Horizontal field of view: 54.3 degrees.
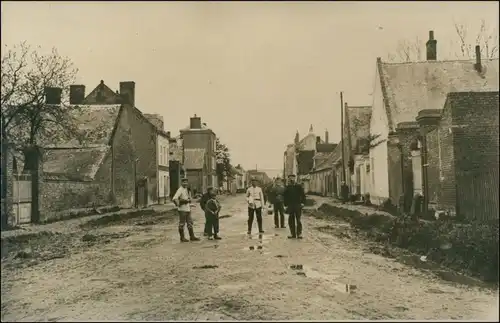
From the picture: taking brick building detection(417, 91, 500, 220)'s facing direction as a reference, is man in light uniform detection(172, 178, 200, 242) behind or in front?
in front

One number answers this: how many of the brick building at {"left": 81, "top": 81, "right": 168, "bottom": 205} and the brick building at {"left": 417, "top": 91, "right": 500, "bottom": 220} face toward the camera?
0

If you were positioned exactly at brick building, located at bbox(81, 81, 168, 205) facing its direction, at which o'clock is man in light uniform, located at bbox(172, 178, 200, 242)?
The man in light uniform is roughly at 3 o'clock from the brick building.

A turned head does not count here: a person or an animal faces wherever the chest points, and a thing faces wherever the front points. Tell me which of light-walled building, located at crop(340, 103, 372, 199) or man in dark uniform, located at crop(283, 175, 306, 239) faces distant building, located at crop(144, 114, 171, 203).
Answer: the light-walled building

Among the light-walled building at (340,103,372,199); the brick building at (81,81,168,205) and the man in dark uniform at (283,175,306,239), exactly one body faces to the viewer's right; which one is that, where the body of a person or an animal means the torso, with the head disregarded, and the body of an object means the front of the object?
the brick building at (81,81,168,205)

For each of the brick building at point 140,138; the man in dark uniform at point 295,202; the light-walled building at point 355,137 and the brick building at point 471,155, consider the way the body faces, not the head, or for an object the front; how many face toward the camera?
1

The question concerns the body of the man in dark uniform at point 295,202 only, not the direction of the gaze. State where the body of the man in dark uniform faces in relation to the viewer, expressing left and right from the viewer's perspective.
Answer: facing the viewer

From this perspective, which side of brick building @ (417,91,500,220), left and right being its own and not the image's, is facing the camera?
left

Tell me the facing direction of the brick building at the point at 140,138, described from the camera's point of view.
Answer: facing to the right of the viewer

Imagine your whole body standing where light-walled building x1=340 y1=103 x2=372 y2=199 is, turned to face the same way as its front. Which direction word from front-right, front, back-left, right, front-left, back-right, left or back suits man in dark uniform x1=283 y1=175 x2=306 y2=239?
left

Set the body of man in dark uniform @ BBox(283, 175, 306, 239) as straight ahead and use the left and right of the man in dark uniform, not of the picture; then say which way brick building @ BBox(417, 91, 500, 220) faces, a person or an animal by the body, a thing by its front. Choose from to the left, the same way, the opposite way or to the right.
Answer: to the right

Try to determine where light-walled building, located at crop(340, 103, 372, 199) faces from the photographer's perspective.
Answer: facing to the left of the viewer
